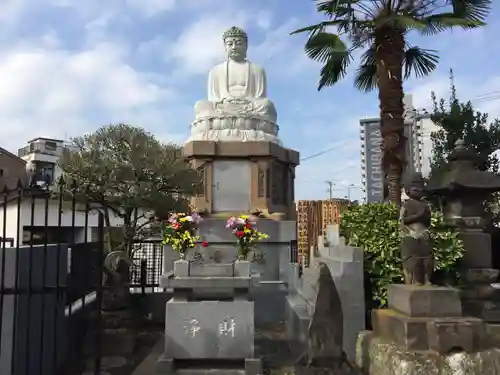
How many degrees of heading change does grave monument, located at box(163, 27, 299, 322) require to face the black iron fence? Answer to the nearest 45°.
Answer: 0° — it already faces it

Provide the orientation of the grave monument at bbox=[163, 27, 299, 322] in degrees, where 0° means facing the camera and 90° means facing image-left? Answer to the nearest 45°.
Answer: approximately 0°

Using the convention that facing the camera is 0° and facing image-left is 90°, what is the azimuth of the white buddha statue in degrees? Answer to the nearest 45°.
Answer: approximately 0°

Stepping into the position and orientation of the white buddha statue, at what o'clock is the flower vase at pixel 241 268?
The flower vase is roughly at 12 o'clock from the white buddha statue.
